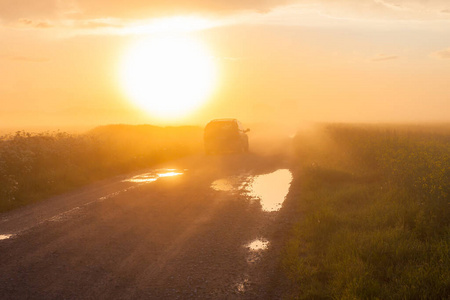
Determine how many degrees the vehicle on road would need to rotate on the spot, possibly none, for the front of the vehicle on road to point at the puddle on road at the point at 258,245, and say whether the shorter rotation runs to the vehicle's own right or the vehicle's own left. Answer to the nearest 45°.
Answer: approximately 135° to the vehicle's own right

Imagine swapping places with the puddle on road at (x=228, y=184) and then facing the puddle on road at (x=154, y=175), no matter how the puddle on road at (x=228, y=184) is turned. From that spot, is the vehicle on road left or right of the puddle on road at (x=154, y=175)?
right

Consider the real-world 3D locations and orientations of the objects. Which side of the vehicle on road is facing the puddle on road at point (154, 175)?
back

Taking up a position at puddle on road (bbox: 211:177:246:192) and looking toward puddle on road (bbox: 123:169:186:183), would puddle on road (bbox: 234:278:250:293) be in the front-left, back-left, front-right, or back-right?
back-left

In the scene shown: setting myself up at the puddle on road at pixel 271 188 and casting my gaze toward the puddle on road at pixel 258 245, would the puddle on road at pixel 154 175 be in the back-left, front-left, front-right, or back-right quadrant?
back-right

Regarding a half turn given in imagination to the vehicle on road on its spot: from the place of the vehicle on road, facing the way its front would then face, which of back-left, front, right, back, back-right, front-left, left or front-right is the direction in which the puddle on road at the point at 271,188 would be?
front-left

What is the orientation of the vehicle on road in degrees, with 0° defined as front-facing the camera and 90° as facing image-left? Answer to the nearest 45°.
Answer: approximately 225°

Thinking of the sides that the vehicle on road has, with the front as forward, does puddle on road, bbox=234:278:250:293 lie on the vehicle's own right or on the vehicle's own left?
on the vehicle's own right

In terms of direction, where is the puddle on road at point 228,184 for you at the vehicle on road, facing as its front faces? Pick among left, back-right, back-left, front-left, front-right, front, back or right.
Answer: back-right
